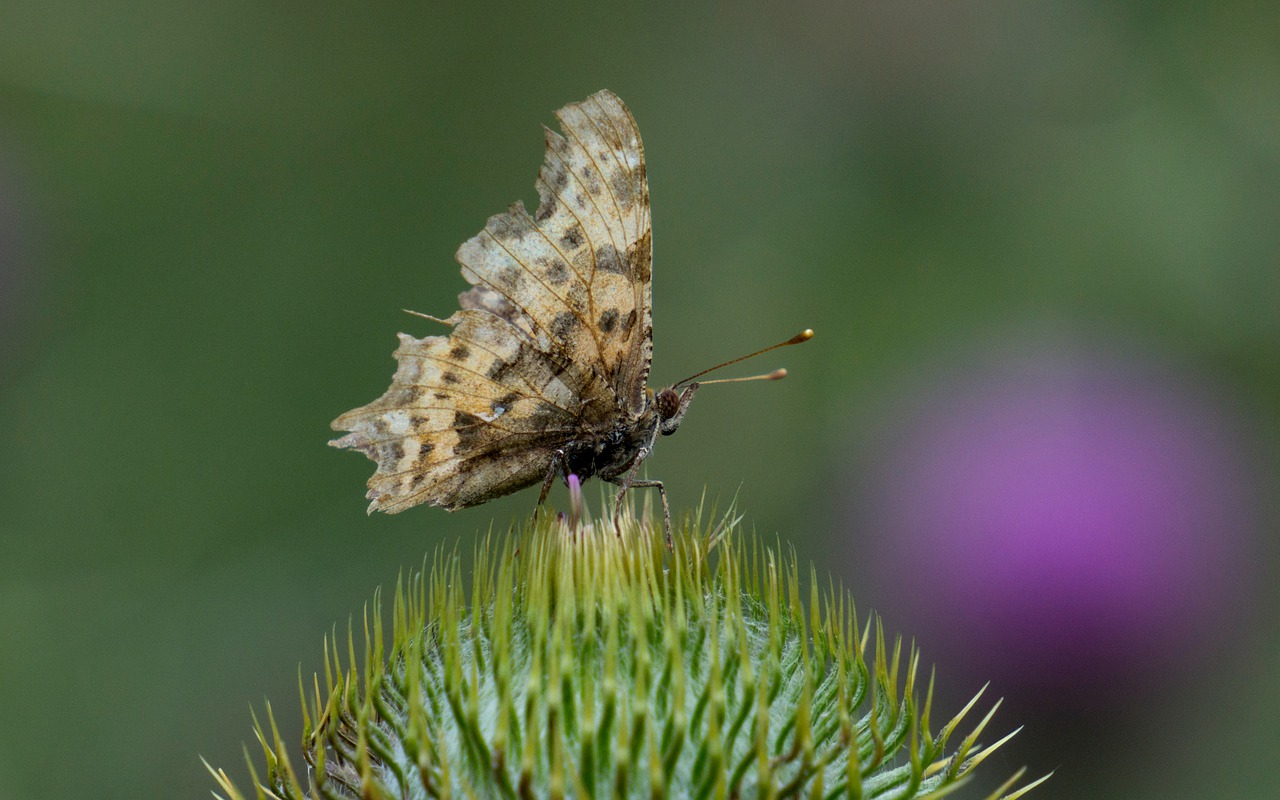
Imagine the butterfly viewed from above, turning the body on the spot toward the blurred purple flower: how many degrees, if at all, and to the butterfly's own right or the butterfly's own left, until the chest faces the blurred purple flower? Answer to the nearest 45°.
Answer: approximately 45° to the butterfly's own left

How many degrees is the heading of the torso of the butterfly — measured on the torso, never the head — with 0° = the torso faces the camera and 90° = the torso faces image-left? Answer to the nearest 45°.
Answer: approximately 270°
